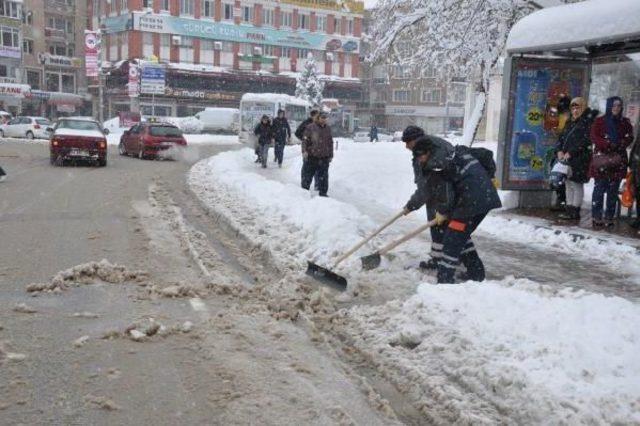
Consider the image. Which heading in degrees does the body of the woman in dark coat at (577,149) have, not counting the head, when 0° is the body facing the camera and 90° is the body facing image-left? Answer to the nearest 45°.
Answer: approximately 45°

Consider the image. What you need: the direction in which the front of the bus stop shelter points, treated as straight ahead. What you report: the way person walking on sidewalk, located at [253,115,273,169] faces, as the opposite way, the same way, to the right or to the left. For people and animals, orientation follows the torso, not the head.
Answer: to the left

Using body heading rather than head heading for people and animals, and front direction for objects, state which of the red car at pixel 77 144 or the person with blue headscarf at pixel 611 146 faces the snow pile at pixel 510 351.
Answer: the person with blue headscarf

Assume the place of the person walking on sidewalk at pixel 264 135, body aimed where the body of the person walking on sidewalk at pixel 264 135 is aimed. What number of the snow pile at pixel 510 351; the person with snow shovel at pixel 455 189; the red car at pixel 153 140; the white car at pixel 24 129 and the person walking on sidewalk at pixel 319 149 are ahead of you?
3

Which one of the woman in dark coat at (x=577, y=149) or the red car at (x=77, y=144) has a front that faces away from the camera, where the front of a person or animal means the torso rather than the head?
the red car

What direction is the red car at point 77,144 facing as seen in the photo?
away from the camera

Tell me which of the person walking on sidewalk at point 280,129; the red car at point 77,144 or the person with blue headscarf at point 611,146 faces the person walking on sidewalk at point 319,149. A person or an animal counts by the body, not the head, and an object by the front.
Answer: the person walking on sidewalk at point 280,129

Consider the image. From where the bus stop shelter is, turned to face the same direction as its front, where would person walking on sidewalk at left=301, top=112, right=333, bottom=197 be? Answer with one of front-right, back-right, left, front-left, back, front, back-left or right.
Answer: front-right

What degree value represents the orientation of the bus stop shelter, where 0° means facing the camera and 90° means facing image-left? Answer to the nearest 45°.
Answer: approximately 45°

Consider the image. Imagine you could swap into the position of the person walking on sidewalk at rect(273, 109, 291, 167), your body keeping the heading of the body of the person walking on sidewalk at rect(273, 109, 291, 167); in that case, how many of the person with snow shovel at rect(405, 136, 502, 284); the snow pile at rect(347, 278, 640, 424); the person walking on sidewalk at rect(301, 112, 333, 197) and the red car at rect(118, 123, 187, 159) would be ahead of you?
3

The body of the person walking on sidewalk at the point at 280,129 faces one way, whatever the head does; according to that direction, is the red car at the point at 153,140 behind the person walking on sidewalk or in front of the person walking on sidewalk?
behind

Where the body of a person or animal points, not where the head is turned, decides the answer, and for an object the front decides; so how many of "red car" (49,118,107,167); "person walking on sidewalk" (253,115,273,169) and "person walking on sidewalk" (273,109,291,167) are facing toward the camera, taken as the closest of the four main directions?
2
